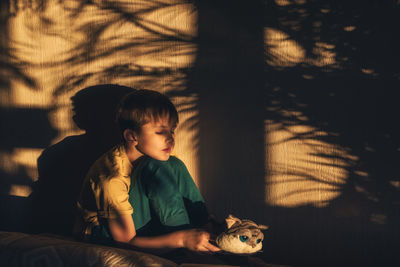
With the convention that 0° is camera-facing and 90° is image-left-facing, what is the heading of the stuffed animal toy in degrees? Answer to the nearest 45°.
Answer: approximately 315°

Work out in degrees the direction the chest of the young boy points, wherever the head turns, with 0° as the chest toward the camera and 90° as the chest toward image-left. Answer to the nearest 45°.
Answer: approximately 315°
